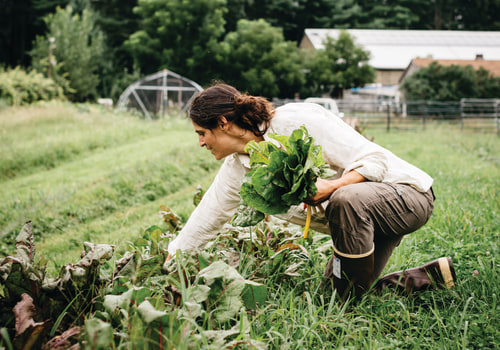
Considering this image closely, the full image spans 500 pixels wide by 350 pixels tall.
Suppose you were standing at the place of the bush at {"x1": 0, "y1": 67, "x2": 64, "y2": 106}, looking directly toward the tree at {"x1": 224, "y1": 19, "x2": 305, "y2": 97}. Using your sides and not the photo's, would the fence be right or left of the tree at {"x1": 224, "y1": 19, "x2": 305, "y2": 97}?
right

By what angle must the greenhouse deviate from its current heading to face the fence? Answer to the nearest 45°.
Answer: approximately 90° to its left

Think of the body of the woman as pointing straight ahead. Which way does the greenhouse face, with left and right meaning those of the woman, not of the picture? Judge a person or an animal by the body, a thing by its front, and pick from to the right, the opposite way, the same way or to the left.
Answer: to the left

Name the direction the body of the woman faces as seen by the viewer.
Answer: to the viewer's left

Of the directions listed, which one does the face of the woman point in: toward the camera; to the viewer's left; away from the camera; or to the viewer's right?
to the viewer's left

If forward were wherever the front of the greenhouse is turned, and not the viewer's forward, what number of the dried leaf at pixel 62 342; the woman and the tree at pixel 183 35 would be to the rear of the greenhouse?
1

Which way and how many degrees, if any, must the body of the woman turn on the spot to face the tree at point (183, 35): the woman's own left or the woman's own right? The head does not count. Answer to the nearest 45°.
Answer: approximately 90° to the woman's own right

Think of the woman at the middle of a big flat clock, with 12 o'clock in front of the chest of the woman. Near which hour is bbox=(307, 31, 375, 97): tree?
The tree is roughly at 3 o'clock from the woman.

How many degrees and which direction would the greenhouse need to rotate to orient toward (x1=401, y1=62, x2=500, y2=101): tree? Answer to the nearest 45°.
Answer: approximately 90° to its left

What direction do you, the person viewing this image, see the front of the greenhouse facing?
facing the viewer

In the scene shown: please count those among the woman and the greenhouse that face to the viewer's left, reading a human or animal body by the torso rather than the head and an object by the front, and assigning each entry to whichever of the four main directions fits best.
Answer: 1

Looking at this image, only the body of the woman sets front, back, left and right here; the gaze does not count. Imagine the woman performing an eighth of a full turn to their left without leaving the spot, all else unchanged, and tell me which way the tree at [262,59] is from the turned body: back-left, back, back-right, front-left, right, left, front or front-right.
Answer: back-right
